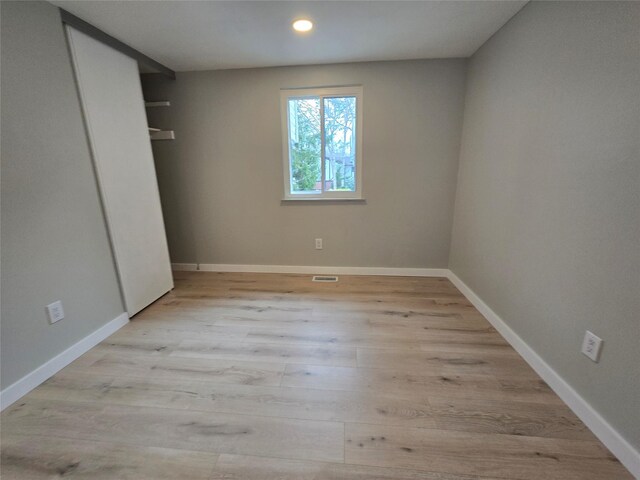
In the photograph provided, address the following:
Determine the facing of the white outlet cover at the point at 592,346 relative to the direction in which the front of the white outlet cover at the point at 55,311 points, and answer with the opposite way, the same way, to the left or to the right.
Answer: the opposite way

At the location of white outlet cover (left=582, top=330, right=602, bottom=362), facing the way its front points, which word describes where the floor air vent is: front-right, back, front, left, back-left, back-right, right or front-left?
front-right

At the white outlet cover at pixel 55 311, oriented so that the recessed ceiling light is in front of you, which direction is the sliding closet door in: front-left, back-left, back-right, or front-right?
front-left

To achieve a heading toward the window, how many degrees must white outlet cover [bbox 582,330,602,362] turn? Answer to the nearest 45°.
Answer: approximately 45° to its right

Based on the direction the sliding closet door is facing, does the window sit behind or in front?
in front

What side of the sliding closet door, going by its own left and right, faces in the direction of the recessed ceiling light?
front

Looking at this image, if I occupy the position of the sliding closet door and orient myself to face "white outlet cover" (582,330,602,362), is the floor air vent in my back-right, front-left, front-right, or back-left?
front-left

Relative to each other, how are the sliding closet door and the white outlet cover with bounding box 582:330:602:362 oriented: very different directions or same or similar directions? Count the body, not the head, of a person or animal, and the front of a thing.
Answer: very different directions

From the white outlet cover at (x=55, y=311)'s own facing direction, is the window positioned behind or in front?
in front

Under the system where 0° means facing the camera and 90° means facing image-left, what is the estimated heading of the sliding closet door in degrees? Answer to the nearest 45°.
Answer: approximately 315°

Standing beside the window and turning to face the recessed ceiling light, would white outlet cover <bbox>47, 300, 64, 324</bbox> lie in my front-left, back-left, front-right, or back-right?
front-right

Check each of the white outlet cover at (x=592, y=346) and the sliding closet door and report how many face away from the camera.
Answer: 0

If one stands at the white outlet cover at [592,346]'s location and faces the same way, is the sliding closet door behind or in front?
in front

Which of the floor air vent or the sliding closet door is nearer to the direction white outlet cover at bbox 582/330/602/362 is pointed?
the sliding closet door

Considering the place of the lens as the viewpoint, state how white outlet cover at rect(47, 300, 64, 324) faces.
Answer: facing the viewer and to the right of the viewer

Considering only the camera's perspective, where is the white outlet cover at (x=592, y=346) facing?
facing the viewer and to the left of the viewer
